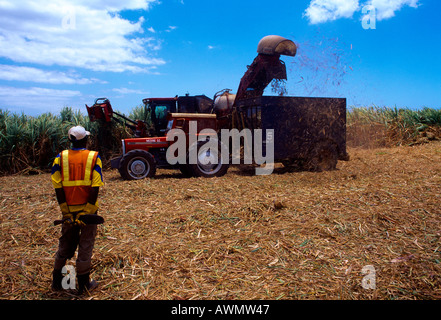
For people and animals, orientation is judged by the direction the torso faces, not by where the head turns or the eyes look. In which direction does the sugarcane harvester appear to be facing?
to the viewer's left

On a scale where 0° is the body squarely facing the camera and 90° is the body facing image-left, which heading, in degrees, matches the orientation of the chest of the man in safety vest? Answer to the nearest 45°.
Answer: approximately 180°
